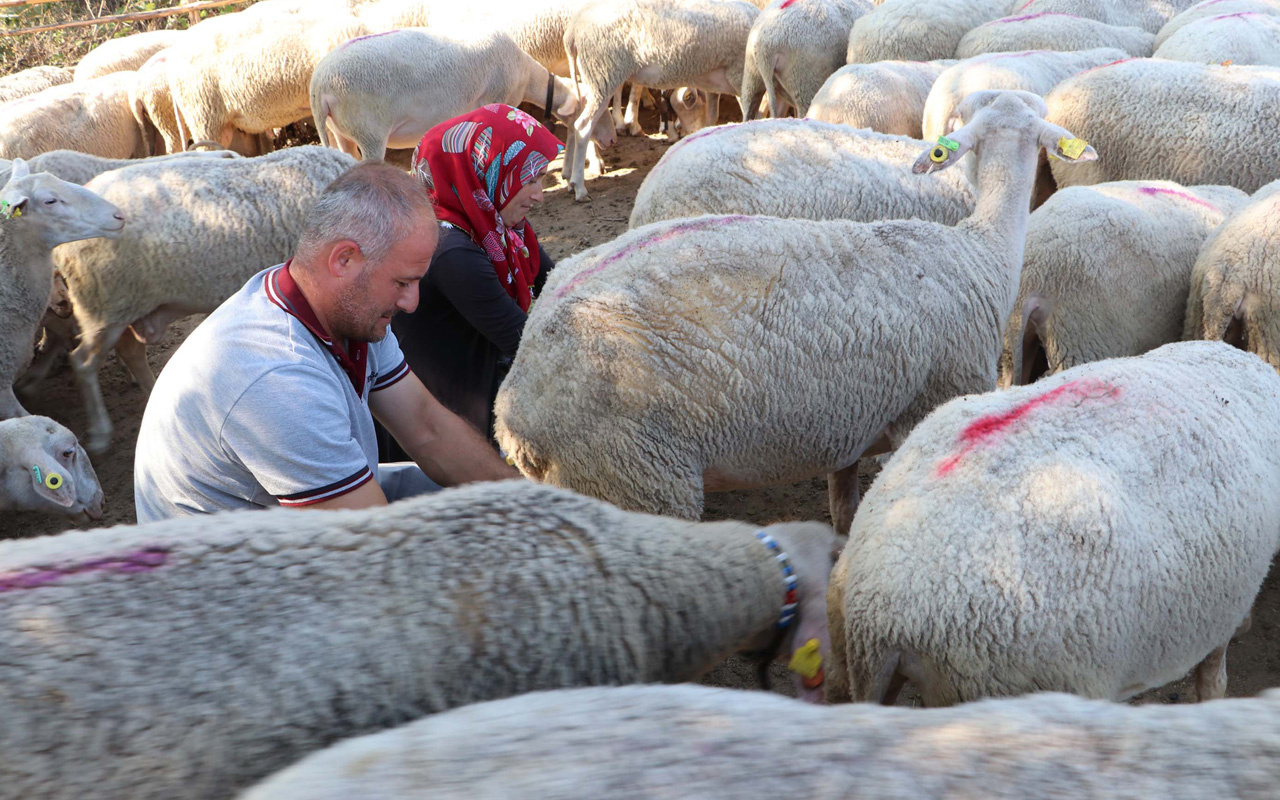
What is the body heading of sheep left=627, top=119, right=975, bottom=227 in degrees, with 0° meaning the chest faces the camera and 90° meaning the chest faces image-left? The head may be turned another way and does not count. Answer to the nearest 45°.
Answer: approximately 270°

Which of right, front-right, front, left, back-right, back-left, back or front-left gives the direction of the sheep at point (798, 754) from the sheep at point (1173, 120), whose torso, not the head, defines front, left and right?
right

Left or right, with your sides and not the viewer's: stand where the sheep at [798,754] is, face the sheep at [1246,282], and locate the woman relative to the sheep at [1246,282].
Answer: left

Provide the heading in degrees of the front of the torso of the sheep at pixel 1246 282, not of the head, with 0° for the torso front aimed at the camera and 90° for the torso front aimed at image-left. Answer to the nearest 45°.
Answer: approximately 225°

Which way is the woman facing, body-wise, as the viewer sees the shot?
to the viewer's right

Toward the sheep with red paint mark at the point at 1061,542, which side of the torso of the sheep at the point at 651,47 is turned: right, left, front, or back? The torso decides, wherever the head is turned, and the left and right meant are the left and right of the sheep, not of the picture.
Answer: right

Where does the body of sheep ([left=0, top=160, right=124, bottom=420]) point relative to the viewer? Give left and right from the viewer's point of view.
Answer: facing to the right of the viewer

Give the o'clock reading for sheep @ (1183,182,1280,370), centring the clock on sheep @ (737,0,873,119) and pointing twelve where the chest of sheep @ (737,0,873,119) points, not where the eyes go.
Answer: sheep @ (1183,182,1280,370) is roughly at 4 o'clock from sheep @ (737,0,873,119).

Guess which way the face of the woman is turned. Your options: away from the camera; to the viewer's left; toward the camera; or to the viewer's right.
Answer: to the viewer's right

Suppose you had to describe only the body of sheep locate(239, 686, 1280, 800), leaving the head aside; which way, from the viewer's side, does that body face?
to the viewer's right

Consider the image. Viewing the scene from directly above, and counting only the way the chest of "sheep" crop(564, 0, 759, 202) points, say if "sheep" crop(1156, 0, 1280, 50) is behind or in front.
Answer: in front
